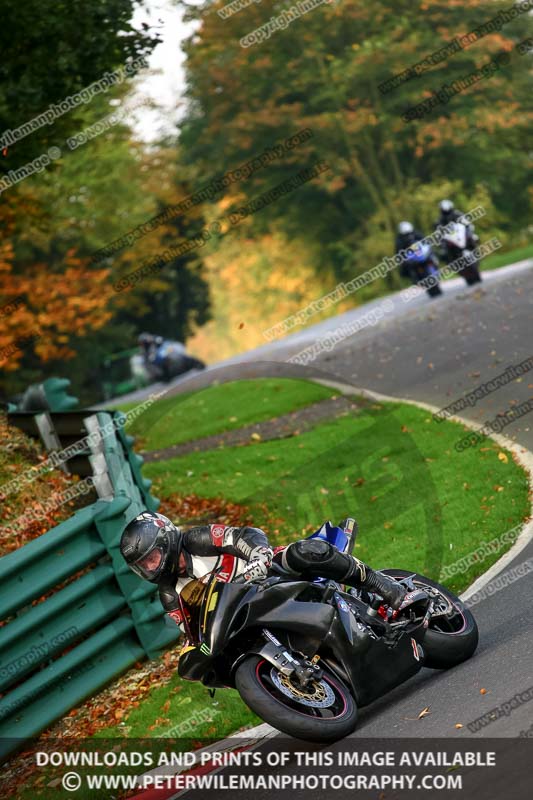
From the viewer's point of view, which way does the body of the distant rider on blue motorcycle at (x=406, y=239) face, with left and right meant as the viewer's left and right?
facing the viewer

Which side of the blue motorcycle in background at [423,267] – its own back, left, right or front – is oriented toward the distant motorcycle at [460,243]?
left

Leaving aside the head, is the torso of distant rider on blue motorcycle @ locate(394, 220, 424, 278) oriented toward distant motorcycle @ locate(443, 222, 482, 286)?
no

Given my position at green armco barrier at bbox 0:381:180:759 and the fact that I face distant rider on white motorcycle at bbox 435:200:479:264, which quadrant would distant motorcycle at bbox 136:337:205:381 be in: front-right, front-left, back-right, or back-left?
front-left

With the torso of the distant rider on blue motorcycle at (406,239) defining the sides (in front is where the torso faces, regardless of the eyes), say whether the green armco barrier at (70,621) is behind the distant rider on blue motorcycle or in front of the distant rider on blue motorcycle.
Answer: in front

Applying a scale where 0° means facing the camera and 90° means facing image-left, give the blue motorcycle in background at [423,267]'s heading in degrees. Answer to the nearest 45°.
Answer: approximately 0°

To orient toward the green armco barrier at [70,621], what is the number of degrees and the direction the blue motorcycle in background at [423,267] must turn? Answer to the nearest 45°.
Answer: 0° — it already faces it

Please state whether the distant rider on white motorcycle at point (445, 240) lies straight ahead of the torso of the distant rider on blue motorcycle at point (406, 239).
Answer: no

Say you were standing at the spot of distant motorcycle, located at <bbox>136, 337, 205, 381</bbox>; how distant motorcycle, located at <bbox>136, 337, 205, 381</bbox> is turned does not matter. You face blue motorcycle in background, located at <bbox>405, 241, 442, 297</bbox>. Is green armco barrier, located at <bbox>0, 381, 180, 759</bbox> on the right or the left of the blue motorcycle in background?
right

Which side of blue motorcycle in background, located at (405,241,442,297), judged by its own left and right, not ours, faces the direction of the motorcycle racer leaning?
front

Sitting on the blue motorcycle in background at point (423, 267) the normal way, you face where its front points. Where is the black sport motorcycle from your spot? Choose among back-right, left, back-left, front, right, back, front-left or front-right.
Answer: front

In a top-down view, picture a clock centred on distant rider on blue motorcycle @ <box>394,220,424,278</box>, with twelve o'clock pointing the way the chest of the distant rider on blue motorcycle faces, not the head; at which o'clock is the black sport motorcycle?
The black sport motorcycle is roughly at 12 o'clock from the distant rider on blue motorcycle.
